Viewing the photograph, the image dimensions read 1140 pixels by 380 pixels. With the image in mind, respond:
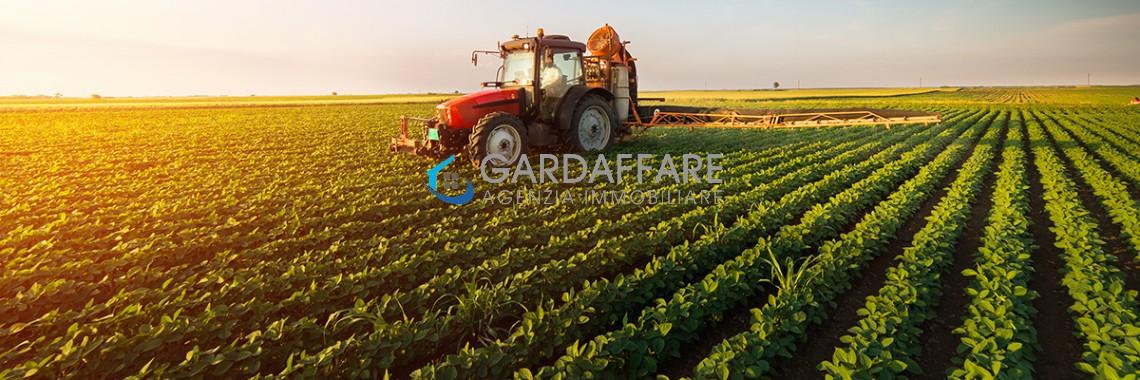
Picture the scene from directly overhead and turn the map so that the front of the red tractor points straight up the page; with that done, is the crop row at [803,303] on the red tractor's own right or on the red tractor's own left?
on the red tractor's own left

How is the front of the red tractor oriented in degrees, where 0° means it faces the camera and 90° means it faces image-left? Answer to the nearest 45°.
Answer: approximately 45°

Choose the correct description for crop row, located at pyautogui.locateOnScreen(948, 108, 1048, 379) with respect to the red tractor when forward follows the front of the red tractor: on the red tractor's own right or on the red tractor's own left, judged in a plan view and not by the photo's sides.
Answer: on the red tractor's own left

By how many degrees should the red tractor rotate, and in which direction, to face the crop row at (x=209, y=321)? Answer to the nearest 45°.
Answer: approximately 45° to its left

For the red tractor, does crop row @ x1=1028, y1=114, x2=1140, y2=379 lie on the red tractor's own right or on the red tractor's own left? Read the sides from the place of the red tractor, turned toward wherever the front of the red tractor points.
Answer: on the red tractor's own left
